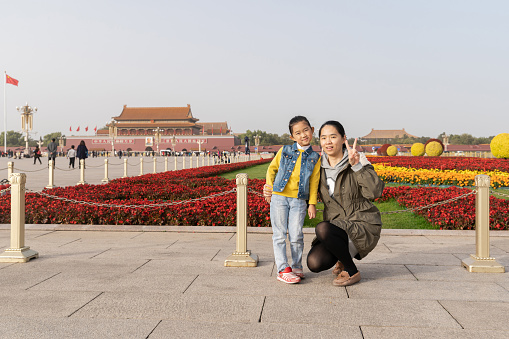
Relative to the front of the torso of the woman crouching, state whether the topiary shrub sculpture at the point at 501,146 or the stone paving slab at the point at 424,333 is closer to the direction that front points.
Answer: the stone paving slab

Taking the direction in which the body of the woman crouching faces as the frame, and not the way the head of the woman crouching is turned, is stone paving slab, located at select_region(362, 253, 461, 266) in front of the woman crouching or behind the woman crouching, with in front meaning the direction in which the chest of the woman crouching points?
behind

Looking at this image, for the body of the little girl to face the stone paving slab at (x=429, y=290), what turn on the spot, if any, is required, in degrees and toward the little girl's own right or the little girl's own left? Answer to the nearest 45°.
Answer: approximately 90° to the little girl's own left

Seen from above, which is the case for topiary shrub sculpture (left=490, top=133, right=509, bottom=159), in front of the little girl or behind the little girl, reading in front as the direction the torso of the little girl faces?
behind

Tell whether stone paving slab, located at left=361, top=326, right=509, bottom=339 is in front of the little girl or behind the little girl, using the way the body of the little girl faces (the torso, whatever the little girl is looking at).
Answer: in front

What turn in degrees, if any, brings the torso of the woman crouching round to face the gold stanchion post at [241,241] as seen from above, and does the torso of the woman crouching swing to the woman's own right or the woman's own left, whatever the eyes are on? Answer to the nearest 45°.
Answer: approximately 90° to the woman's own right

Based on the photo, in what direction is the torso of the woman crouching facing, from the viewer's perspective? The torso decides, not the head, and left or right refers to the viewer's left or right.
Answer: facing the viewer and to the left of the viewer

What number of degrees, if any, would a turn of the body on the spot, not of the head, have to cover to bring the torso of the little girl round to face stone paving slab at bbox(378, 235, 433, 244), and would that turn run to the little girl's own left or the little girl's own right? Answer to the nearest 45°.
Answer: approximately 135° to the little girl's own left

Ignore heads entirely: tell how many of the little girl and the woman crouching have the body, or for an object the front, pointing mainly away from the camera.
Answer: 0

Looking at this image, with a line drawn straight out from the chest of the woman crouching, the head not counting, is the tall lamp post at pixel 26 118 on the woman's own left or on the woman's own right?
on the woman's own right
